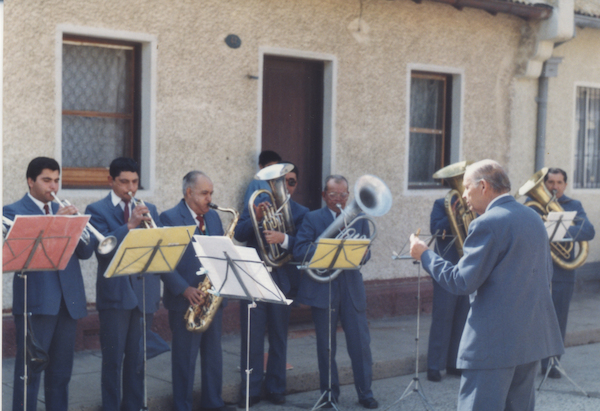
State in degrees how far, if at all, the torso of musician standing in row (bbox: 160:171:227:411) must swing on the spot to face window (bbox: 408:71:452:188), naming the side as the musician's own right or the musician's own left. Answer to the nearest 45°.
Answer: approximately 90° to the musician's own left

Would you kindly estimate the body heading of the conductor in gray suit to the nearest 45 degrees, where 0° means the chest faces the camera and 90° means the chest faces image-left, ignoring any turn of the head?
approximately 135°

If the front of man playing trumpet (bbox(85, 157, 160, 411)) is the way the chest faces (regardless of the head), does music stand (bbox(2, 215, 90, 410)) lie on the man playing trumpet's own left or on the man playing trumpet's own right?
on the man playing trumpet's own right

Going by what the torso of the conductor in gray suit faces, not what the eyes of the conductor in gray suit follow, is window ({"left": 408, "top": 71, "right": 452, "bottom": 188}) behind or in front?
in front

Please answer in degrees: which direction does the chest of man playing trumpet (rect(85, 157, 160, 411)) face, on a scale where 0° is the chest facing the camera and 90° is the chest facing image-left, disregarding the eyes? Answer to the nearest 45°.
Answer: approximately 315°

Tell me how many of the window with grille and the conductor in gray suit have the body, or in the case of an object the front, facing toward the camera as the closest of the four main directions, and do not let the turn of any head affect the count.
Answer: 1

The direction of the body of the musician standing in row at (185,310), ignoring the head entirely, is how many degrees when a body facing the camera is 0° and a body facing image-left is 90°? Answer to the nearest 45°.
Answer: approximately 315°

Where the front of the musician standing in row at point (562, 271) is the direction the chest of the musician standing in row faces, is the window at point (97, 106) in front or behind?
in front

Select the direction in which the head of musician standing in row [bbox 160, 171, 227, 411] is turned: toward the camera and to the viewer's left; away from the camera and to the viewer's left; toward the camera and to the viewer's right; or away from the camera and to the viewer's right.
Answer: toward the camera and to the viewer's right

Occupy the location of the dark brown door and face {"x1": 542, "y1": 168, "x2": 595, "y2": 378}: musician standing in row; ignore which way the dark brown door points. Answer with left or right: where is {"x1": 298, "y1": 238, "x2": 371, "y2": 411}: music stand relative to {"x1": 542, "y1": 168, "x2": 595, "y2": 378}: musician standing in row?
right
